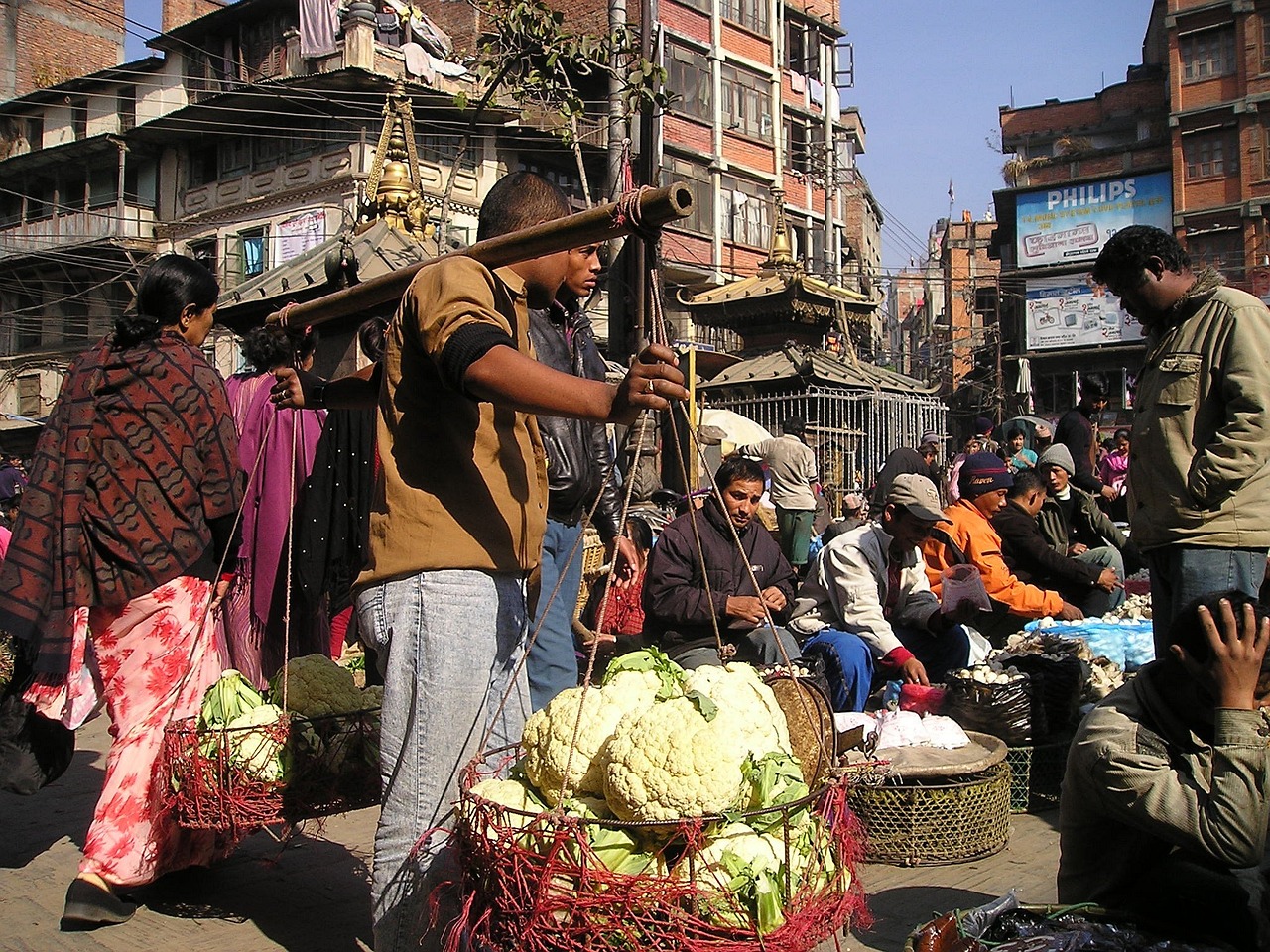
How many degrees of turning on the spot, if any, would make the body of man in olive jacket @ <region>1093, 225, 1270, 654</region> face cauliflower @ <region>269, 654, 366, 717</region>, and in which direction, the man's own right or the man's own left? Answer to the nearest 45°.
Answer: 0° — they already face it

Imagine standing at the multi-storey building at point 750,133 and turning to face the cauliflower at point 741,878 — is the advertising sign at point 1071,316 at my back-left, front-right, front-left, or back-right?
back-left

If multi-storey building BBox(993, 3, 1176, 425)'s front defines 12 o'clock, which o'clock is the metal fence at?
The metal fence is roughly at 12 o'clock from the multi-storey building.

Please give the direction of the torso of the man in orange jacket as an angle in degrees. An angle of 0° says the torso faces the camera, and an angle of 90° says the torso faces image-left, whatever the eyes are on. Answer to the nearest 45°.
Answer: approximately 270°
